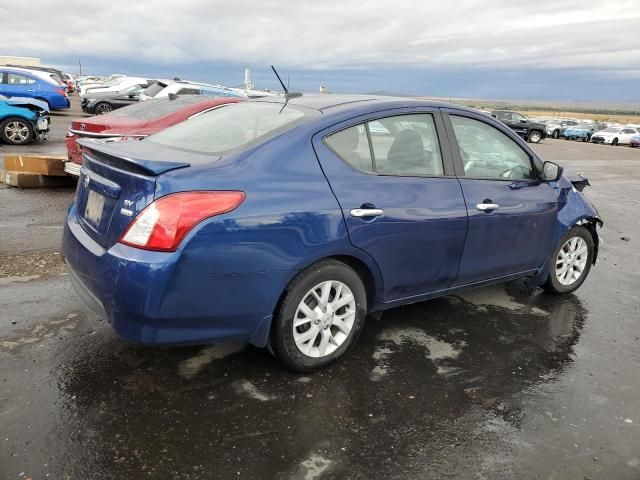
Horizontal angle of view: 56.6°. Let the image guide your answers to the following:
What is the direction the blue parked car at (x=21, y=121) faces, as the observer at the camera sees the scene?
facing to the right of the viewer

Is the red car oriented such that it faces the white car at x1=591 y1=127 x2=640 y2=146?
yes

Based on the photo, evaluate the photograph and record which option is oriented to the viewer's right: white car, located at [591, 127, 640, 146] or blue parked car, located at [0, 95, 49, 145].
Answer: the blue parked car

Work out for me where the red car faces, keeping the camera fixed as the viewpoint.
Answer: facing away from the viewer and to the right of the viewer

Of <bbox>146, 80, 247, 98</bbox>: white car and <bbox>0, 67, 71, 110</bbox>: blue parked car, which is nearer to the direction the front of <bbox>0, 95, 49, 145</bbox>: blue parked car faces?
the white car

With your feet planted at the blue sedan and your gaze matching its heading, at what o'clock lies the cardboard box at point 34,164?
The cardboard box is roughly at 9 o'clock from the blue sedan.

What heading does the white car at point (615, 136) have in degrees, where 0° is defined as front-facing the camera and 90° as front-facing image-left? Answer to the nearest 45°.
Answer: approximately 45°

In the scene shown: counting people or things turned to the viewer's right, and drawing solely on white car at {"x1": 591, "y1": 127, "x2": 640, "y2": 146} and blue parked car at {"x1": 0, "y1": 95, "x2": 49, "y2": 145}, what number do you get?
1

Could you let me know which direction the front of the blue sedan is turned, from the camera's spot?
facing away from the viewer and to the right of the viewer

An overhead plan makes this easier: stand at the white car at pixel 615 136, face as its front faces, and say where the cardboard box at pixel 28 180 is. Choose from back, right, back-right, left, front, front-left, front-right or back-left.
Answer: front-left
